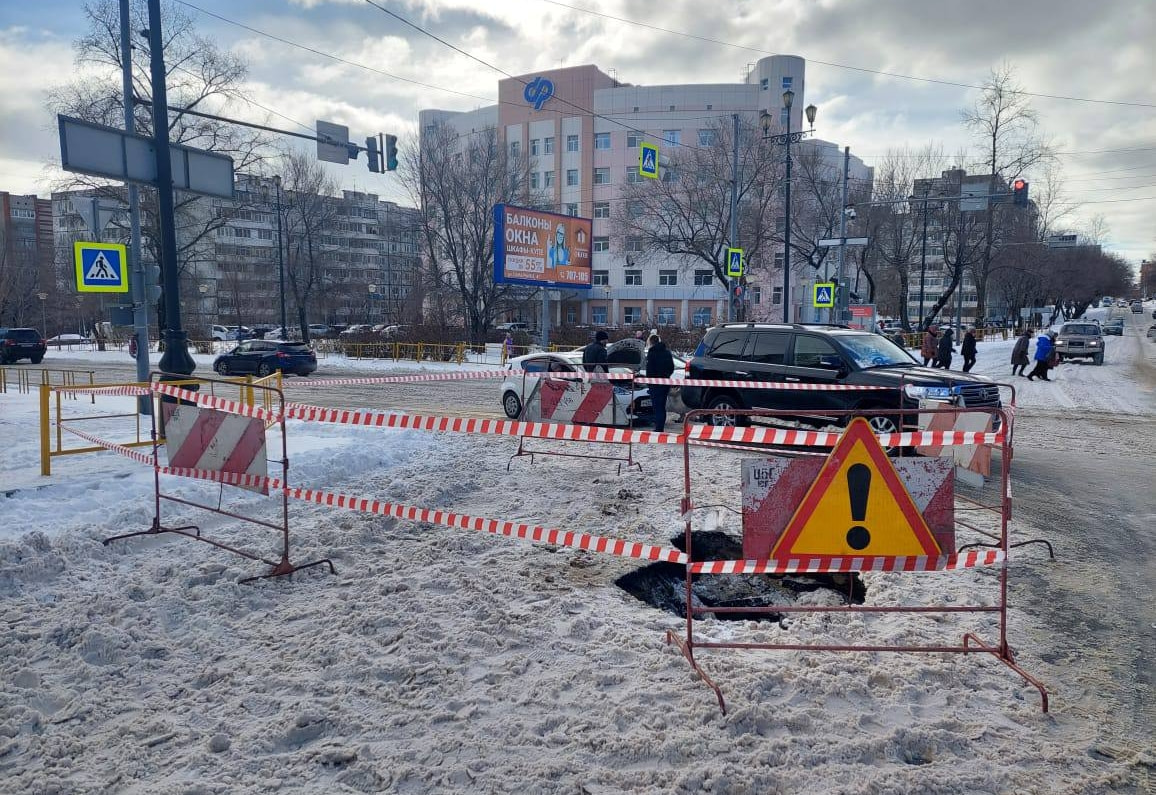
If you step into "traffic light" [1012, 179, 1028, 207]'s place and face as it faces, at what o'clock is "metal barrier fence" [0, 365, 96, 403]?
The metal barrier fence is roughly at 2 o'clock from the traffic light.

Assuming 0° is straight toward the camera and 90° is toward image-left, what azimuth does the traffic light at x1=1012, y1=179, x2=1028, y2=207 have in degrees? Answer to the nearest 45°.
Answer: approximately 0°

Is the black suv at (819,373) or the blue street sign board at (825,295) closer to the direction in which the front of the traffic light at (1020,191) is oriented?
the black suv

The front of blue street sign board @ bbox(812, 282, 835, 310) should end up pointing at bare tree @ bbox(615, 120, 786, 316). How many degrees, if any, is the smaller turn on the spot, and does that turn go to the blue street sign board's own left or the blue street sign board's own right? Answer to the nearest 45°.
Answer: approximately 135° to the blue street sign board's own right

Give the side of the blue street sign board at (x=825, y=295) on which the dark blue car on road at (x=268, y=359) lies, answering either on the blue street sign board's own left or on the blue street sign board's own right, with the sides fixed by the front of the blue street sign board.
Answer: on the blue street sign board's own right

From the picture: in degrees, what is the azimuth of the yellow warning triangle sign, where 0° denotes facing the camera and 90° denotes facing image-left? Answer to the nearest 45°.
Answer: approximately 0°

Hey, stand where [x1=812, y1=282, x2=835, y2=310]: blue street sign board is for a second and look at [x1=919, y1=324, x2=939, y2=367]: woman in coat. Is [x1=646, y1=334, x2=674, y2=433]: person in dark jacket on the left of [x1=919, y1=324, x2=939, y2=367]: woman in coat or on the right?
right

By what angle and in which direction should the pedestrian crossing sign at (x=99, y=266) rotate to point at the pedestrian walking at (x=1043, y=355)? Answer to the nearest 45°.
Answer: approximately 90° to its left

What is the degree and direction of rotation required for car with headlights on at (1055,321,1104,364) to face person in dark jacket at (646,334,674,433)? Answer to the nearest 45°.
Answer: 0° — it already faces them

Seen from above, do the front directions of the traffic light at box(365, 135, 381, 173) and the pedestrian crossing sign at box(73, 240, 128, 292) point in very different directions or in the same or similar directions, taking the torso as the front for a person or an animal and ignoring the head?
very different directions

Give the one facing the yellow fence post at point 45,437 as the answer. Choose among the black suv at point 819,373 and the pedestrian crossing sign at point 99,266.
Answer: the pedestrian crossing sign

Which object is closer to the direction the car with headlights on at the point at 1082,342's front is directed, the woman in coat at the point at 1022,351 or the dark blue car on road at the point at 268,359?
the woman in coat
